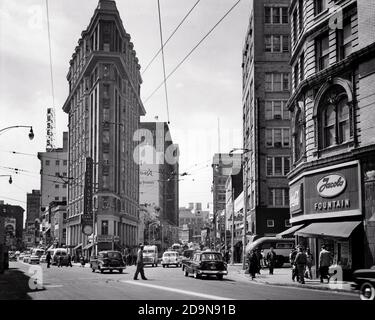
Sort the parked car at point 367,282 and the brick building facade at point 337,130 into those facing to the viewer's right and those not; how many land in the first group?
0

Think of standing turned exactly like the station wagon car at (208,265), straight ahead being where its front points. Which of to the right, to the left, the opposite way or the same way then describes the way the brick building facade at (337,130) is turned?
to the left

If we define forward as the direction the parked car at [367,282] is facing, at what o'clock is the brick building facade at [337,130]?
The brick building facade is roughly at 3 o'clock from the parked car.

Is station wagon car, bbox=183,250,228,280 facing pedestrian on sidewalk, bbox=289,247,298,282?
no

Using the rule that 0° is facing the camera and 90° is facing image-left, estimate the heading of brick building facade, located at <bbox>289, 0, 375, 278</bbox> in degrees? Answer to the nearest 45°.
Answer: approximately 45°

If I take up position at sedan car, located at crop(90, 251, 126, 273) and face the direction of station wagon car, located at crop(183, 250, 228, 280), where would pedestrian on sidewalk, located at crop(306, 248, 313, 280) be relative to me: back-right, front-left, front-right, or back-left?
front-left

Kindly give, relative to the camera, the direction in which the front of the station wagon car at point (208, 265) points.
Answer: facing away from the viewer and to the left of the viewer
